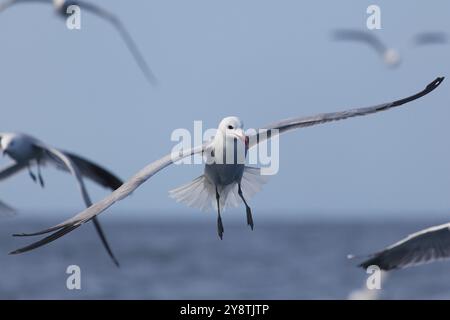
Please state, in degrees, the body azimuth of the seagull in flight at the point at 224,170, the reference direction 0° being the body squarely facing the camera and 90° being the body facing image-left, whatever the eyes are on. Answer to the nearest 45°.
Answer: approximately 0°
